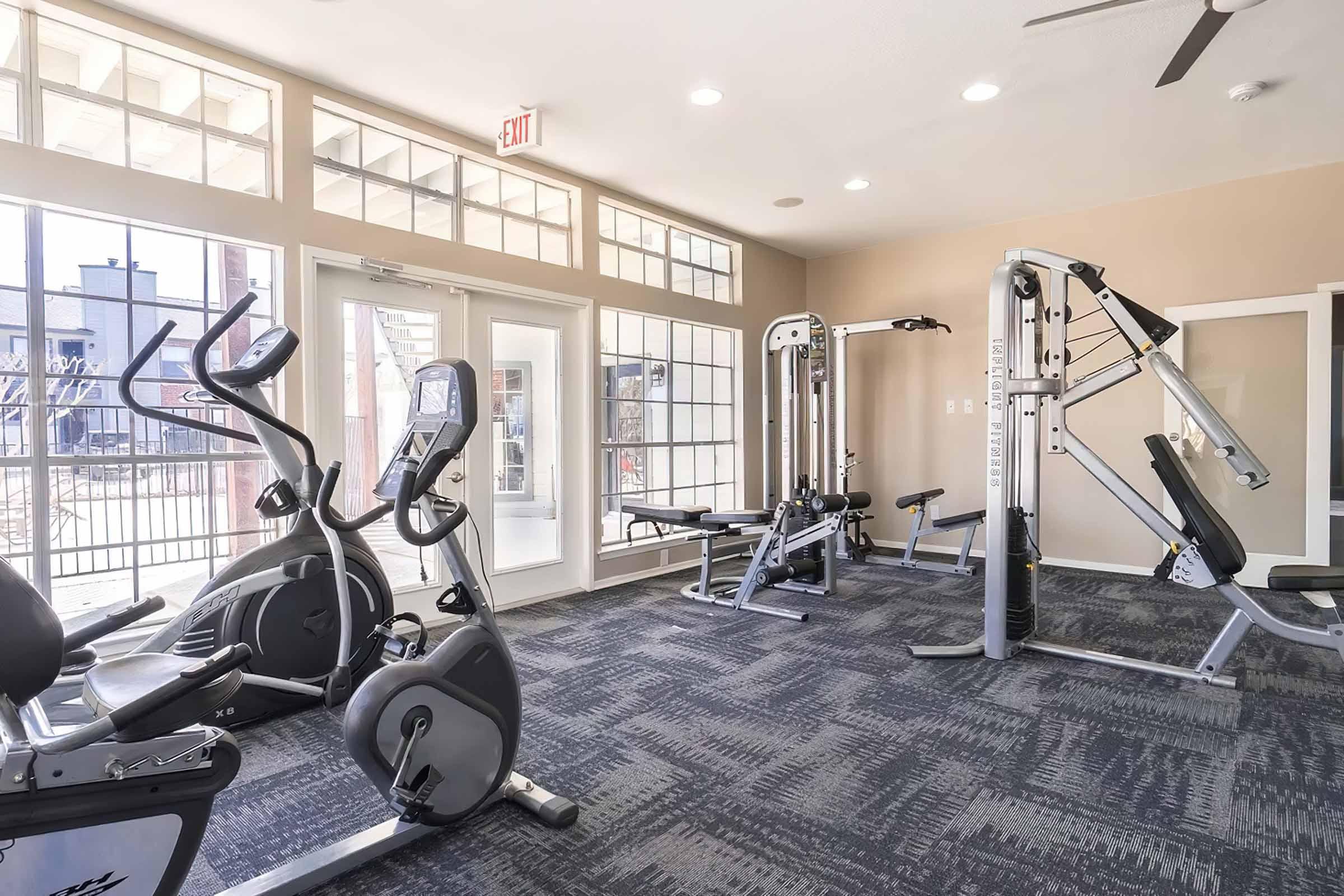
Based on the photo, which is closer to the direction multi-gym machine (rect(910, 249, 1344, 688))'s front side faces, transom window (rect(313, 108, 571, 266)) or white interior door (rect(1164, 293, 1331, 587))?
the white interior door

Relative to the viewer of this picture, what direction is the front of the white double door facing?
facing the viewer and to the right of the viewer

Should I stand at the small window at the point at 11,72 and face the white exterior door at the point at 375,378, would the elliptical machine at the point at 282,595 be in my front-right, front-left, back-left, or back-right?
front-right

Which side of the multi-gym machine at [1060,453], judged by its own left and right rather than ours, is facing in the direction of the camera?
right

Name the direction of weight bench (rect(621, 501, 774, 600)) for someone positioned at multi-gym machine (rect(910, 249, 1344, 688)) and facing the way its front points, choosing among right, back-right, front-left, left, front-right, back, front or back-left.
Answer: back

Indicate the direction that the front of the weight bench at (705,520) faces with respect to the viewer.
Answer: facing to the right of the viewer

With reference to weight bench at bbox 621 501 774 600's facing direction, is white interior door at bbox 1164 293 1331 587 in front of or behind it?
in front

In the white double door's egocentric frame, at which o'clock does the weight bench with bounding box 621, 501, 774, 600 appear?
The weight bench is roughly at 11 o'clock from the white double door.

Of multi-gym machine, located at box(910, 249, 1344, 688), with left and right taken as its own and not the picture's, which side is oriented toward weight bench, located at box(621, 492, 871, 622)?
back

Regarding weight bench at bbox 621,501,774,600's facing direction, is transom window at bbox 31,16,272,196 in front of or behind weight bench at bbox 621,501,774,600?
behind

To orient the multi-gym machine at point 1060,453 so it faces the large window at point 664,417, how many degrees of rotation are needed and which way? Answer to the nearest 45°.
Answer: approximately 180°

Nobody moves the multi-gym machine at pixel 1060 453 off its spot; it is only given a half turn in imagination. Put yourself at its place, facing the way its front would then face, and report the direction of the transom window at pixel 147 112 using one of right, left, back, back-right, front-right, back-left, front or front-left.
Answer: front-left
